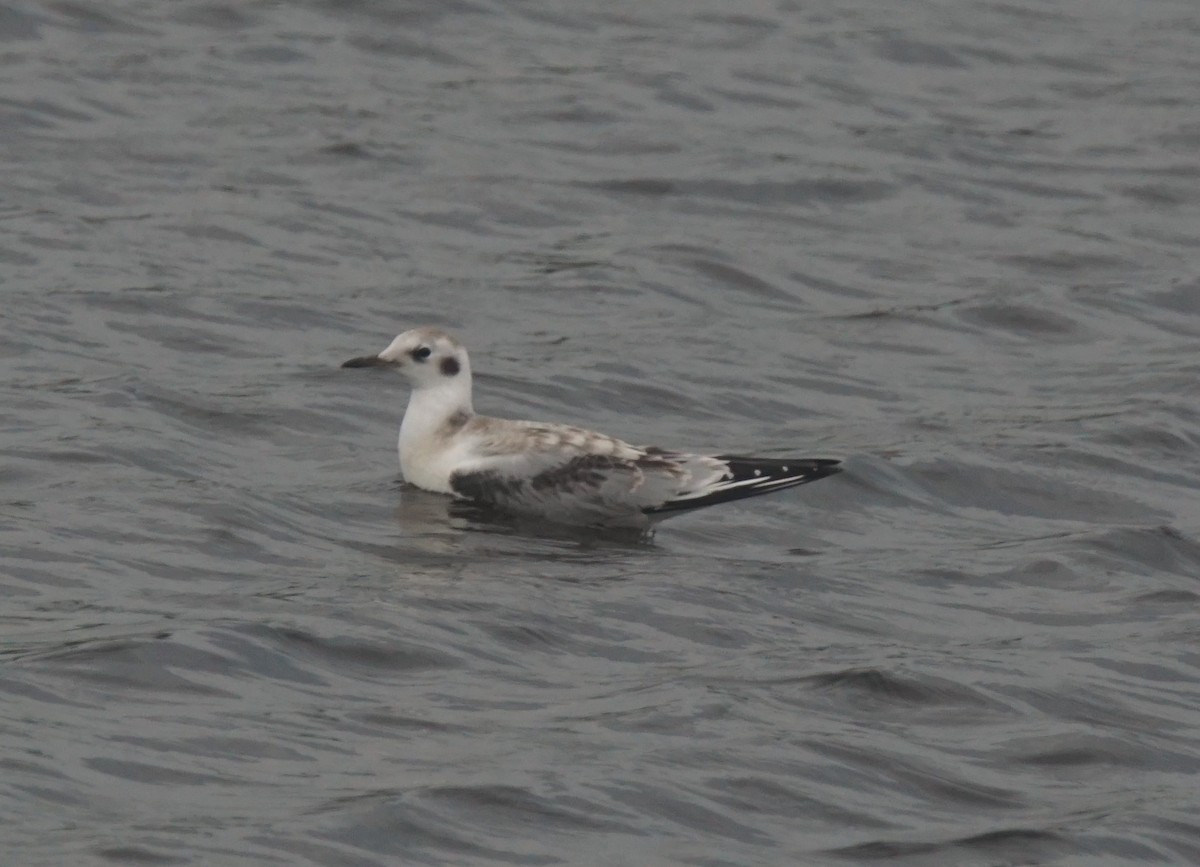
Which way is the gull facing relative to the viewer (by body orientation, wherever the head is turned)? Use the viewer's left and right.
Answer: facing to the left of the viewer
